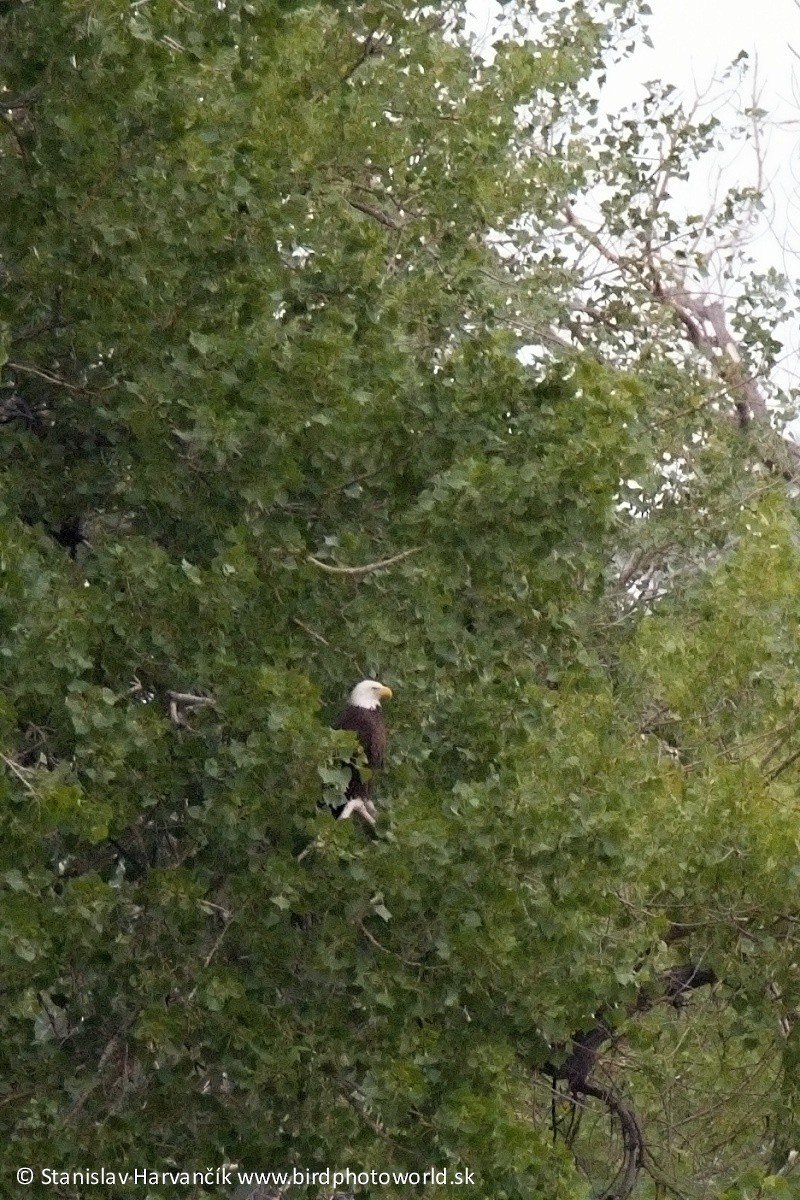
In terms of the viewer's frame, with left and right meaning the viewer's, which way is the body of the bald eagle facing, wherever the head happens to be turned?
facing to the right of the viewer
